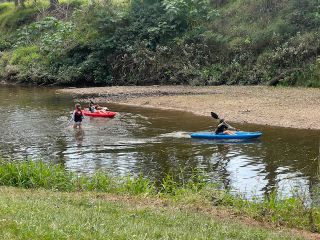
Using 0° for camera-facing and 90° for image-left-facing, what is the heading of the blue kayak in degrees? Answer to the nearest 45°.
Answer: approximately 270°

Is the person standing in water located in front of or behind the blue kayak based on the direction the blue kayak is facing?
behind

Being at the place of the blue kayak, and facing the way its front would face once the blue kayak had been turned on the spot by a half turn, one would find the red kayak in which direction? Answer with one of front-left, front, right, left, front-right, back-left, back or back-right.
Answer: front-right
